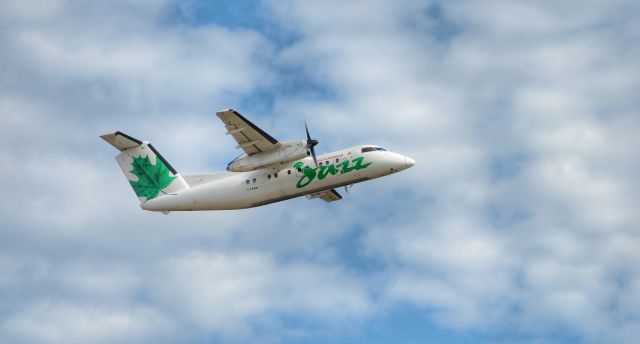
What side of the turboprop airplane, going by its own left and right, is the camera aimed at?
right
